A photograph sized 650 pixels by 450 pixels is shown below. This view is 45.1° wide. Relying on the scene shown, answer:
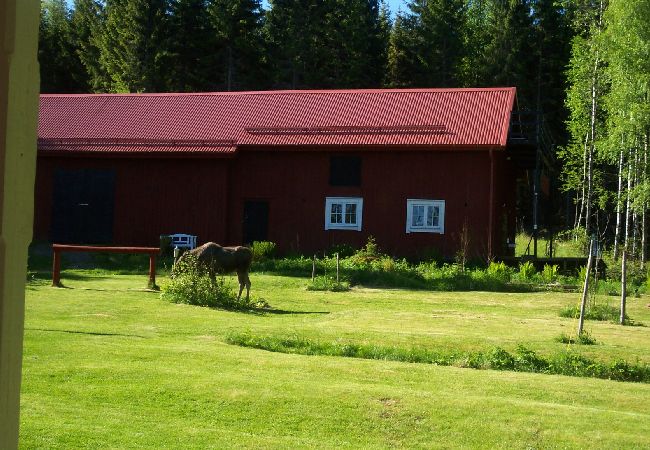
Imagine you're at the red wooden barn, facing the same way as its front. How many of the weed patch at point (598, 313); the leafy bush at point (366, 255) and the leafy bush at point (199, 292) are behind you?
0

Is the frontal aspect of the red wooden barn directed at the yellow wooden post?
yes

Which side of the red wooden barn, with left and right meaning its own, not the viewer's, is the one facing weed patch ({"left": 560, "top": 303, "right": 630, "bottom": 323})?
front

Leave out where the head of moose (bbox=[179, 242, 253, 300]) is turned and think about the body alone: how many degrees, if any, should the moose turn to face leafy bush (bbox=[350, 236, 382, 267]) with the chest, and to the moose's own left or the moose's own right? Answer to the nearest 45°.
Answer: approximately 135° to the moose's own right

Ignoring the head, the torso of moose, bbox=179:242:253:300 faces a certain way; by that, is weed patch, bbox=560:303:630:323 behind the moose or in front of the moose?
behind

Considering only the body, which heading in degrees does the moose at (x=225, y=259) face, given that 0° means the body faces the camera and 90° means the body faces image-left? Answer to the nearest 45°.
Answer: approximately 90°

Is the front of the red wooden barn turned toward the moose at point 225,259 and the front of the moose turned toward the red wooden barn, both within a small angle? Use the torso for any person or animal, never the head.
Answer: no

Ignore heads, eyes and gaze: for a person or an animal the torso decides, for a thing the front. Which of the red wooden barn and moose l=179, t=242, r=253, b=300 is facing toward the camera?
the red wooden barn

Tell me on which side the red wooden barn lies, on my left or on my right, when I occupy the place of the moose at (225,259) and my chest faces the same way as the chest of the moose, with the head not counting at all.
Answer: on my right

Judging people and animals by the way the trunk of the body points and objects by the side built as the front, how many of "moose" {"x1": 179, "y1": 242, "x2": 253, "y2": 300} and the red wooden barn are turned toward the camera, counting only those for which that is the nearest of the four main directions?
1

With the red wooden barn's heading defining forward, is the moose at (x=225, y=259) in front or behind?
in front

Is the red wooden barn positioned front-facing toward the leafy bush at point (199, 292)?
yes

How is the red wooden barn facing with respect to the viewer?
toward the camera

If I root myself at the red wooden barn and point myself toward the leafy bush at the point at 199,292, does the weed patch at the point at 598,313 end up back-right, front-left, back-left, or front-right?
front-left

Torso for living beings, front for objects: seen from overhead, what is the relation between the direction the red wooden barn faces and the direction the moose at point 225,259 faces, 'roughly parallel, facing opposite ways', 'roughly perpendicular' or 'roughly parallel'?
roughly perpendicular

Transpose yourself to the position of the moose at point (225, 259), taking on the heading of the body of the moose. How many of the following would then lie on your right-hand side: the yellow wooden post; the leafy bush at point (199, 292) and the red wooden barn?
1
